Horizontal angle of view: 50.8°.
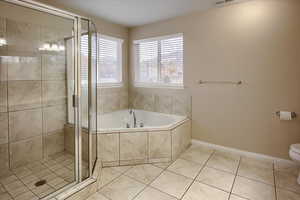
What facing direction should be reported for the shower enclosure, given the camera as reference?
facing the viewer and to the right of the viewer

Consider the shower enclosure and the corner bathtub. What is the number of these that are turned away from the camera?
0

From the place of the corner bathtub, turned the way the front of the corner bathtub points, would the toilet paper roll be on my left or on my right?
on my left

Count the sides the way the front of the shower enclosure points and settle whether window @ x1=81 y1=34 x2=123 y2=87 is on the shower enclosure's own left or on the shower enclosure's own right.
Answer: on the shower enclosure's own left

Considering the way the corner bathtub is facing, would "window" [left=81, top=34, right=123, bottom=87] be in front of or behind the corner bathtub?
behind

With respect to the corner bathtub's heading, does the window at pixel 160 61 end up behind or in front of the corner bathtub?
behind

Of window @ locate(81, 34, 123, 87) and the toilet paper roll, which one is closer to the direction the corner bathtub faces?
the toilet paper roll

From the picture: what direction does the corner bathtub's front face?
toward the camera

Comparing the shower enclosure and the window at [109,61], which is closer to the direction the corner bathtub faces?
the shower enclosure

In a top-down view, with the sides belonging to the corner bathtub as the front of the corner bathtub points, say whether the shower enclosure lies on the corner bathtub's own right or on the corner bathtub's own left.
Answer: on the corner bathtub's own right

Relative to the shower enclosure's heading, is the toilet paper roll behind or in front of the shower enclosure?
in front
